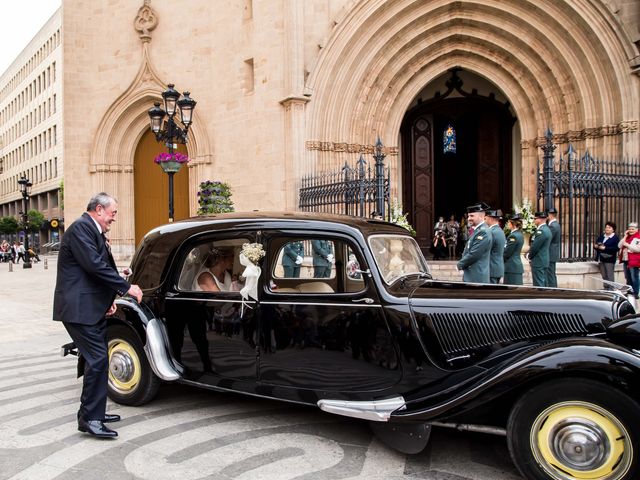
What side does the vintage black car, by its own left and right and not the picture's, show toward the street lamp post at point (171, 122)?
back

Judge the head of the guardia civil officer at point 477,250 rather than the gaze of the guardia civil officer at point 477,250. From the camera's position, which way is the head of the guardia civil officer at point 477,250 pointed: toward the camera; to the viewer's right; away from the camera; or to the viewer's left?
to the viewer's left

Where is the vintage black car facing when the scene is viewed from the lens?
facing the viewer and to the right of the viewer

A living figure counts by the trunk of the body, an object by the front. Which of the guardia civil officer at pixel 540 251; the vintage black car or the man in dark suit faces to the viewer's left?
the guardia civil officer

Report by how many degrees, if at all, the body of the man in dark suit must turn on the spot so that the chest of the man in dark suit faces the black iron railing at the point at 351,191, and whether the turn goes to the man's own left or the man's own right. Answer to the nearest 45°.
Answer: approximately 45° to the man's own left

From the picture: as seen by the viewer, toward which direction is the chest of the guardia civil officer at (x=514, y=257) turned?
to the viewer's left

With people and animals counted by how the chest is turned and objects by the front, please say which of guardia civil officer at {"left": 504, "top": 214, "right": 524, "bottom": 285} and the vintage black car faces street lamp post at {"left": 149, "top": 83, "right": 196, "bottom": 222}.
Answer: the guardia civil officer

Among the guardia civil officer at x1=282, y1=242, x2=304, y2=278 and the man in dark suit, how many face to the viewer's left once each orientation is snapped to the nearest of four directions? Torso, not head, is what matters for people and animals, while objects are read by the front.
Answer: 0

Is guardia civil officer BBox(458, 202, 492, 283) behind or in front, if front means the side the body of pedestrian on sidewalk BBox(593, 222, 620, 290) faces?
in front

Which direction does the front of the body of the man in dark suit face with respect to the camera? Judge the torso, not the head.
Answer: to the viewer's right

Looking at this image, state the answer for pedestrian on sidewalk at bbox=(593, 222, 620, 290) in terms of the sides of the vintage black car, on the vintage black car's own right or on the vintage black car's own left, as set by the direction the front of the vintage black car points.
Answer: on the vintage black car's own left
